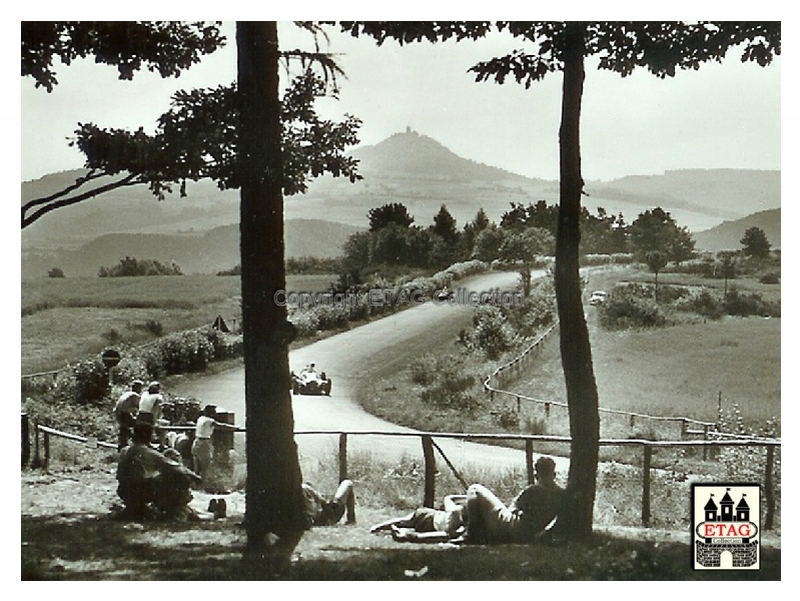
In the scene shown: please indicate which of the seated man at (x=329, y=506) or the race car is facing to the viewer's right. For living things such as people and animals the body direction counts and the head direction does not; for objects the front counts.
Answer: the seated man

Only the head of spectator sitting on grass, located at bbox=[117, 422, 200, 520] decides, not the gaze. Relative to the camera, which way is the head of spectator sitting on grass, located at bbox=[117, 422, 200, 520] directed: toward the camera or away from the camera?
away from the camera

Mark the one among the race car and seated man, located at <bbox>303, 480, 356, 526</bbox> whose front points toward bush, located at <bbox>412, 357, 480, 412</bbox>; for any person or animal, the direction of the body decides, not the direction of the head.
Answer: the seated man

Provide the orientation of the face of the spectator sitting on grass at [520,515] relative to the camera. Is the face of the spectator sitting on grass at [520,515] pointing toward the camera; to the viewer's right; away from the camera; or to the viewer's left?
away from the camera

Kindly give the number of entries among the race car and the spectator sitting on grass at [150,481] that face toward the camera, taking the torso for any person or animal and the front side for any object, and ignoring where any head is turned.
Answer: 1

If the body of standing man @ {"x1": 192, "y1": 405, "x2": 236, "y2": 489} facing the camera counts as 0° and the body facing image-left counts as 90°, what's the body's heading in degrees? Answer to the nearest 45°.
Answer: approximately 225°

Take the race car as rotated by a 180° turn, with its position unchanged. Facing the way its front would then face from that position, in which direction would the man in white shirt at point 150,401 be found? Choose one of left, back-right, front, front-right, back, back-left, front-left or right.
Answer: left

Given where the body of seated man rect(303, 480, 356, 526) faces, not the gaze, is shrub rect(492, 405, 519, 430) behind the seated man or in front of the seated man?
in front

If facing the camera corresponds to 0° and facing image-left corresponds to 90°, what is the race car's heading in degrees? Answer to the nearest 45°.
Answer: approximately 0°

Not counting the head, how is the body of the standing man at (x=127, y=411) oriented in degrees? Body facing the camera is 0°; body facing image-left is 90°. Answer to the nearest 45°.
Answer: approximately 225°
